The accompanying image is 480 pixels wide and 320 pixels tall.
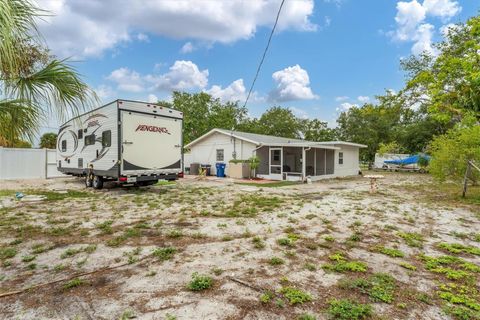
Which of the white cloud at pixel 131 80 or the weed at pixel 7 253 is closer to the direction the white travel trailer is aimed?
the white cloud

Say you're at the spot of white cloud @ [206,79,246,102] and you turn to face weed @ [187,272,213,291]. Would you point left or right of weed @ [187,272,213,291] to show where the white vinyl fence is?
right

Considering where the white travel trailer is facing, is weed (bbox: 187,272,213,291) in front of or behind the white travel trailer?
behind

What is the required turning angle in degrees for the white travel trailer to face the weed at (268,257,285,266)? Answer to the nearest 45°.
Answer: approximately 135° to its left

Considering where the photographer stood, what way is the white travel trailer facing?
facing away from the viewer and to the left of the viewer

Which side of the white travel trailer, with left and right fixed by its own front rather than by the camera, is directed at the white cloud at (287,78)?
right

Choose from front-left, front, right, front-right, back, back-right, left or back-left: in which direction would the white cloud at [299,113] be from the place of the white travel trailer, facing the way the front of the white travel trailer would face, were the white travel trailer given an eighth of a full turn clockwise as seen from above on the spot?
front-right

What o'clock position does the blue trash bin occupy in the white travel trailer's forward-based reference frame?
The blue trash bin is roughly at 3 o'clock from the white travel trailer.

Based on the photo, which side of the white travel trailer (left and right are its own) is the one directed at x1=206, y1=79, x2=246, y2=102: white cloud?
right

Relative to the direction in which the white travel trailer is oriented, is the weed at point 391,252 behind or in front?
behind
